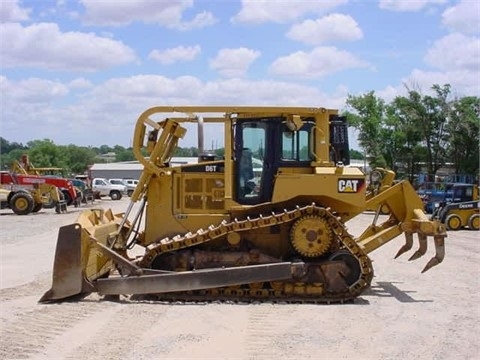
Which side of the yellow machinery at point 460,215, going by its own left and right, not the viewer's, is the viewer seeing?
left

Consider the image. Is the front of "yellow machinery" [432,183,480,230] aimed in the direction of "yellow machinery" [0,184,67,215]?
yes

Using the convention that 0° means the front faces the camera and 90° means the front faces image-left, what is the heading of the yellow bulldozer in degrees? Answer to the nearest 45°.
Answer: approximately 90°

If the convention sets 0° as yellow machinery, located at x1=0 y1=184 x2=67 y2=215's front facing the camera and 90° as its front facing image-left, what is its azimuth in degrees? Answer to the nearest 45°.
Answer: approximately 270°

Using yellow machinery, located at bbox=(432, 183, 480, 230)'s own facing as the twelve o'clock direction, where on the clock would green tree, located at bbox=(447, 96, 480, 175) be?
The green tree is roughly at 3 o'clock from the yellow machinery.

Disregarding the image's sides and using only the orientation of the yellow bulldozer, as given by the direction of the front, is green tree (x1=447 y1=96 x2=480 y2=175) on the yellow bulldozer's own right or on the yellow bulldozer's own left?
on the yellow bulldozer's own right

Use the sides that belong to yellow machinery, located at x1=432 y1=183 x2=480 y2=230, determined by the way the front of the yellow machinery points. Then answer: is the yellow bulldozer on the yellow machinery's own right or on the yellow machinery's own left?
on the yellow machinery's own left

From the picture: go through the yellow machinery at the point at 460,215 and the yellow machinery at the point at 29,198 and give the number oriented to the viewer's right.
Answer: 1

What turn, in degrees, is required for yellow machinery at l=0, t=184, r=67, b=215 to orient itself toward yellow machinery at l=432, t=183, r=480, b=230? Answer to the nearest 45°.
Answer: approximately 45° to its right
